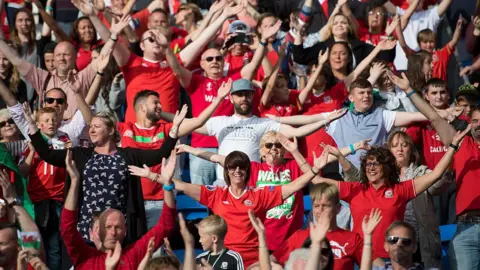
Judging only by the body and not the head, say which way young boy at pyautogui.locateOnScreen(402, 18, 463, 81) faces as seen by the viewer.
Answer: toward the camera

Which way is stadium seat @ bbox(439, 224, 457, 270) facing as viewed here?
toward the camera

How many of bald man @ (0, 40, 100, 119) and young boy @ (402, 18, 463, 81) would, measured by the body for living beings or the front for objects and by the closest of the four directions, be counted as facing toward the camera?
2

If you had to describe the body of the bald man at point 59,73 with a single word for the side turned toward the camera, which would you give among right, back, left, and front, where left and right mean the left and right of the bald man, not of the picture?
front

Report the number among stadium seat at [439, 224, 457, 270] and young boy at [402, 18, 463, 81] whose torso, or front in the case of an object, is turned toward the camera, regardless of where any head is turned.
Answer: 2

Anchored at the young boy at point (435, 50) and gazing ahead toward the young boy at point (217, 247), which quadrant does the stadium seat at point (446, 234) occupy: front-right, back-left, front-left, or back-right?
front-left

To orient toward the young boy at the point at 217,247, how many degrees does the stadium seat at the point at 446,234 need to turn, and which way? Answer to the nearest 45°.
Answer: approximately 45° to its right

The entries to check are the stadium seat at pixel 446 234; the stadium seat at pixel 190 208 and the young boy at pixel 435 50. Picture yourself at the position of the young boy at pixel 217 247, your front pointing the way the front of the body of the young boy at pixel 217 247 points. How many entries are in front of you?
0

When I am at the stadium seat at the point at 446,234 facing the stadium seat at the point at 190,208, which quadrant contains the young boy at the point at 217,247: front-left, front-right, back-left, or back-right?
front-left

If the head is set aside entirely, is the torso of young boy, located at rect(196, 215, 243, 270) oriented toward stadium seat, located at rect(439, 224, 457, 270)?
no
